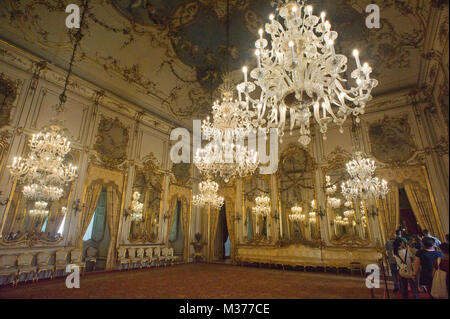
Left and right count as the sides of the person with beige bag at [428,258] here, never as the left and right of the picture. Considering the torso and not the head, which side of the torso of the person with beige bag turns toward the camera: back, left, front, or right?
back

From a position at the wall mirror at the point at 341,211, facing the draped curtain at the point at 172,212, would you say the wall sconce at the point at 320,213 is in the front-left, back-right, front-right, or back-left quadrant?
front-right

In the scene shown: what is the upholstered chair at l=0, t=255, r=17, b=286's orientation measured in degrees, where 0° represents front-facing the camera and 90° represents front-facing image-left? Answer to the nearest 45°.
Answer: approximately 315°

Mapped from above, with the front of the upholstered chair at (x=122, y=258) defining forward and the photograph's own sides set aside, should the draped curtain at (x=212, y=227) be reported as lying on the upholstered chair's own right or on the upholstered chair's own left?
on the upholstered chair's own left

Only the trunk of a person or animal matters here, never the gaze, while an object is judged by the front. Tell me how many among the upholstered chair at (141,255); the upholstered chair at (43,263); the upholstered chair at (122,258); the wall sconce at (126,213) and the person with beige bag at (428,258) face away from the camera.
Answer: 1

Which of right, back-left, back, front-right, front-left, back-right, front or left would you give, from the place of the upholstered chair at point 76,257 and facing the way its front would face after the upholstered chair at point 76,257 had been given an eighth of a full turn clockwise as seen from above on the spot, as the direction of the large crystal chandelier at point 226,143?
front-left

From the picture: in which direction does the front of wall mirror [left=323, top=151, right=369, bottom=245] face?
toward the camera

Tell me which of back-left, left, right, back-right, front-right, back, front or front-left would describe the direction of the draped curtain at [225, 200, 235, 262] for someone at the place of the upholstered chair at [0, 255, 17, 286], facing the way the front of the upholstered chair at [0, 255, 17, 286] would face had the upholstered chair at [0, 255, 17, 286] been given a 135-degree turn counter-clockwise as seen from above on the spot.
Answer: right

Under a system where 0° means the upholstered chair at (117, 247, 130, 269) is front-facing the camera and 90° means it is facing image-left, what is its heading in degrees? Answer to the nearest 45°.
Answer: approximately 315°

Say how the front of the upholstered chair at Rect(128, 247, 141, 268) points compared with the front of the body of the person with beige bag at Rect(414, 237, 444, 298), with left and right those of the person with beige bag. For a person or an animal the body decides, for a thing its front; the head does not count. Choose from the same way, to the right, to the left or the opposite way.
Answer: to the right

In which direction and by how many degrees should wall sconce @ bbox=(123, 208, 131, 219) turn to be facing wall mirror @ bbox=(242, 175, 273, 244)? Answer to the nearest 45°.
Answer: approximately 45° to its left

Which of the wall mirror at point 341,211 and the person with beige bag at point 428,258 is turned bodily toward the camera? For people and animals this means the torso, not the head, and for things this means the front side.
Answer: the wall mirror

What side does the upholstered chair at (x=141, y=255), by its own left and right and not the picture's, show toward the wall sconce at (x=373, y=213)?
front

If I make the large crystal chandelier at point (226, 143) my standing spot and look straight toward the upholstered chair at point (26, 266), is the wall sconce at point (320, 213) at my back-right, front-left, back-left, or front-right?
back-right

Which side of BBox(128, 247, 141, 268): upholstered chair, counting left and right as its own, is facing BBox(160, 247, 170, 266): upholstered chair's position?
left

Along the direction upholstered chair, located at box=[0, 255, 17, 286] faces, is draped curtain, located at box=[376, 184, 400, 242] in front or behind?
in front

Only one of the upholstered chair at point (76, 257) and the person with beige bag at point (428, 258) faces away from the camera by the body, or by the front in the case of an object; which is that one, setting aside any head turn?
the person with beige bag

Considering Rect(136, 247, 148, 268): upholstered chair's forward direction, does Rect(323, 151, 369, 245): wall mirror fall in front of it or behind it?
in front
